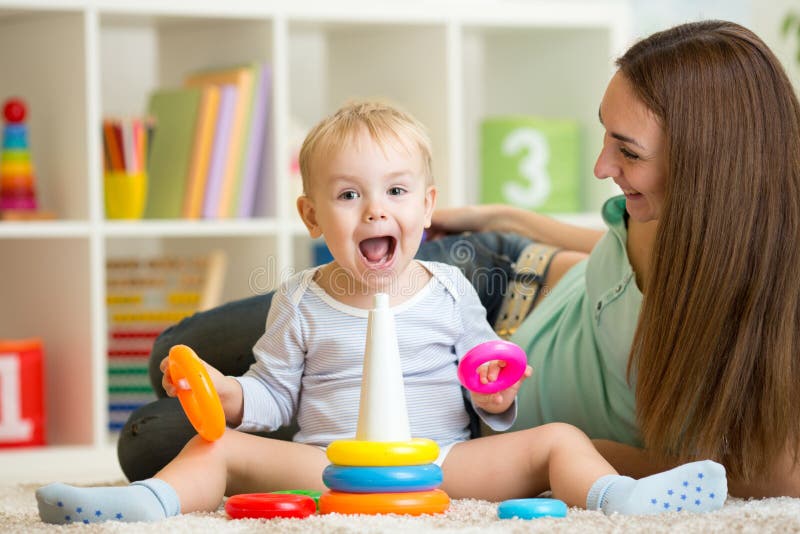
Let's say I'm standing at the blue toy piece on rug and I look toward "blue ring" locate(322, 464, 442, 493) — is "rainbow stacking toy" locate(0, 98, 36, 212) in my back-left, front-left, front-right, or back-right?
front-right

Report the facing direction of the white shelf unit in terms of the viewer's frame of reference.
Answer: facing the viewer

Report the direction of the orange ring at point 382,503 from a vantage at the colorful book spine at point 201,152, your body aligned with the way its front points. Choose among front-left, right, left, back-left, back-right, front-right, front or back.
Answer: front

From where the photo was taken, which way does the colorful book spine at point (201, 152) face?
toward the camera

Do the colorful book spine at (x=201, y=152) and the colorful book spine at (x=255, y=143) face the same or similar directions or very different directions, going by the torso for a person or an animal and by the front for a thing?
same or similar directions

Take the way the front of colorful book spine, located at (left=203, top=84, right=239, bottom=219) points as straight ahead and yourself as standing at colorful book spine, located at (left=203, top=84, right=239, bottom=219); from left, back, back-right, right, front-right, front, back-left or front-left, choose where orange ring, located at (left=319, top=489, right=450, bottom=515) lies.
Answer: front

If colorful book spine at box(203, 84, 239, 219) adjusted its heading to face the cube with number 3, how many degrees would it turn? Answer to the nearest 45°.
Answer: approximately 90° to its left

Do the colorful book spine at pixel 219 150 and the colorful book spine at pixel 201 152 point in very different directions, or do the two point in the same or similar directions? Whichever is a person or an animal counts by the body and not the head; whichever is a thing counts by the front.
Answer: same or similar directions

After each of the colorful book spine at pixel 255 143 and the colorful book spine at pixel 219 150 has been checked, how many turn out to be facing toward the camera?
2

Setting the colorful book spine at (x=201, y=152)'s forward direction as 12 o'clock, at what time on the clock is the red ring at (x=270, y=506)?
The red ring is roughly at 12 o'clock from the colorful book spine.

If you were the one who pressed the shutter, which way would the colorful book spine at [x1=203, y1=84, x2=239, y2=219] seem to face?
facing the viewer

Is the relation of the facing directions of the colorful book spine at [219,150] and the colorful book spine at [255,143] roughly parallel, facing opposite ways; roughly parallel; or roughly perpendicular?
roughly parallel
